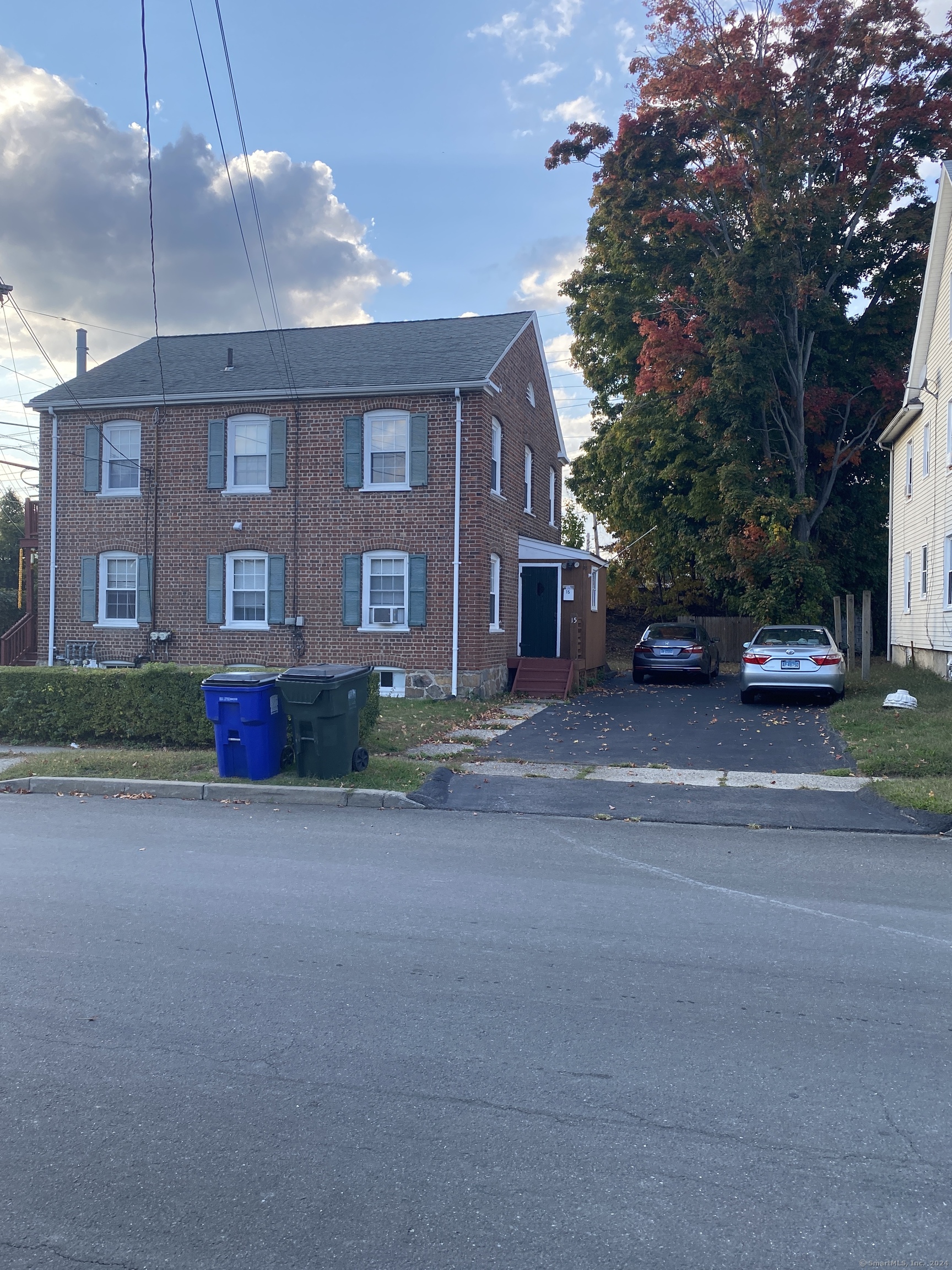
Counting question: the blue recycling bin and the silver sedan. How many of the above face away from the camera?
1

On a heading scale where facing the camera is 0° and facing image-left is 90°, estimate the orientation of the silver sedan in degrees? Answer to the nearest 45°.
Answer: approximately 180°

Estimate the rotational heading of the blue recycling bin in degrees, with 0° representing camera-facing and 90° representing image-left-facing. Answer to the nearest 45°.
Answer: approximately 0°

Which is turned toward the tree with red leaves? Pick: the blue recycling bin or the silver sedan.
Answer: the silver sedan

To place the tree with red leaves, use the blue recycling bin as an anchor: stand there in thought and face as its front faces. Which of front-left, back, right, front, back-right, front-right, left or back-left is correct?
back-left

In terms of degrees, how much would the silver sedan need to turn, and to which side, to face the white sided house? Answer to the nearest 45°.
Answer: approximately 45° to its right

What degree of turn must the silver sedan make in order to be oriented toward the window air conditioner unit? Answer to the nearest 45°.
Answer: approximately 90° to its left

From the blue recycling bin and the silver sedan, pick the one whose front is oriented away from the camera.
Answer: the silver sedan

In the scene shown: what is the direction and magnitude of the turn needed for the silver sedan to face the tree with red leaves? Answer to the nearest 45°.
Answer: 0° — it already faces it

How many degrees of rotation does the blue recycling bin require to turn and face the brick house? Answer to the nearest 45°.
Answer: approximately 180°
